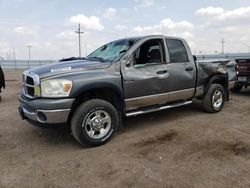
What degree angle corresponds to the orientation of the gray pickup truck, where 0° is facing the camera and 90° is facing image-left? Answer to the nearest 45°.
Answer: approximately 45°

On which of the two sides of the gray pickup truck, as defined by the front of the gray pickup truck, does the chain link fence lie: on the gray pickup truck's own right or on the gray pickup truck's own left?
on the gray pickup truck's own right

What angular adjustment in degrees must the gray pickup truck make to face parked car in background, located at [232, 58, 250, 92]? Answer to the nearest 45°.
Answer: approximately 180°
